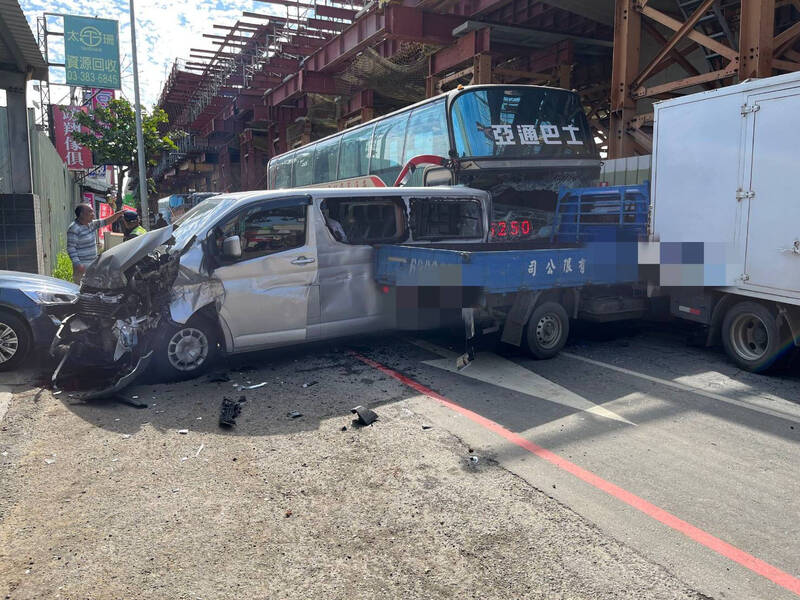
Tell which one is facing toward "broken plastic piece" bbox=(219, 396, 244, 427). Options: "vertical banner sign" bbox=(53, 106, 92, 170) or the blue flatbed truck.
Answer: the vertical banner sign

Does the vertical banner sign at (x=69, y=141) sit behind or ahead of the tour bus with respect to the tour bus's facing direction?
behind

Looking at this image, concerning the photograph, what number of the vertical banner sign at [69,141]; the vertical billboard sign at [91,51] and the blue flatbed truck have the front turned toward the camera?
2

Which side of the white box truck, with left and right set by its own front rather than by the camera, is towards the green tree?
back

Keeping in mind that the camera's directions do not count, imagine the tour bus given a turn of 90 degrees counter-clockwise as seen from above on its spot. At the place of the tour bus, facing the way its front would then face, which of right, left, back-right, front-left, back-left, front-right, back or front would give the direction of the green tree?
left

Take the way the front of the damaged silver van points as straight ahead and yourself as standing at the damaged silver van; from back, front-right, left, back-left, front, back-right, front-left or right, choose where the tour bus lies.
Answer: back

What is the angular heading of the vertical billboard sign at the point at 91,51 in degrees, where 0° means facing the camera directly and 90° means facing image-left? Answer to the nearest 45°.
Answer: approximately 0°

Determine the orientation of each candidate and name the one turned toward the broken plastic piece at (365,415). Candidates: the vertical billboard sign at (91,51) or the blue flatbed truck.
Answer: the vertical billboard sign

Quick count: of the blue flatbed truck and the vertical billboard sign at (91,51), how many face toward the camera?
1

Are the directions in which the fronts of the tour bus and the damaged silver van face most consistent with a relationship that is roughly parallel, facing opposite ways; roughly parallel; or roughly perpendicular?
roughly perpendicular

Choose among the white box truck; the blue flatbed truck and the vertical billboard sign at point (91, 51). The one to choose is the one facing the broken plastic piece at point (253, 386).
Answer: the vertical billboard sign
